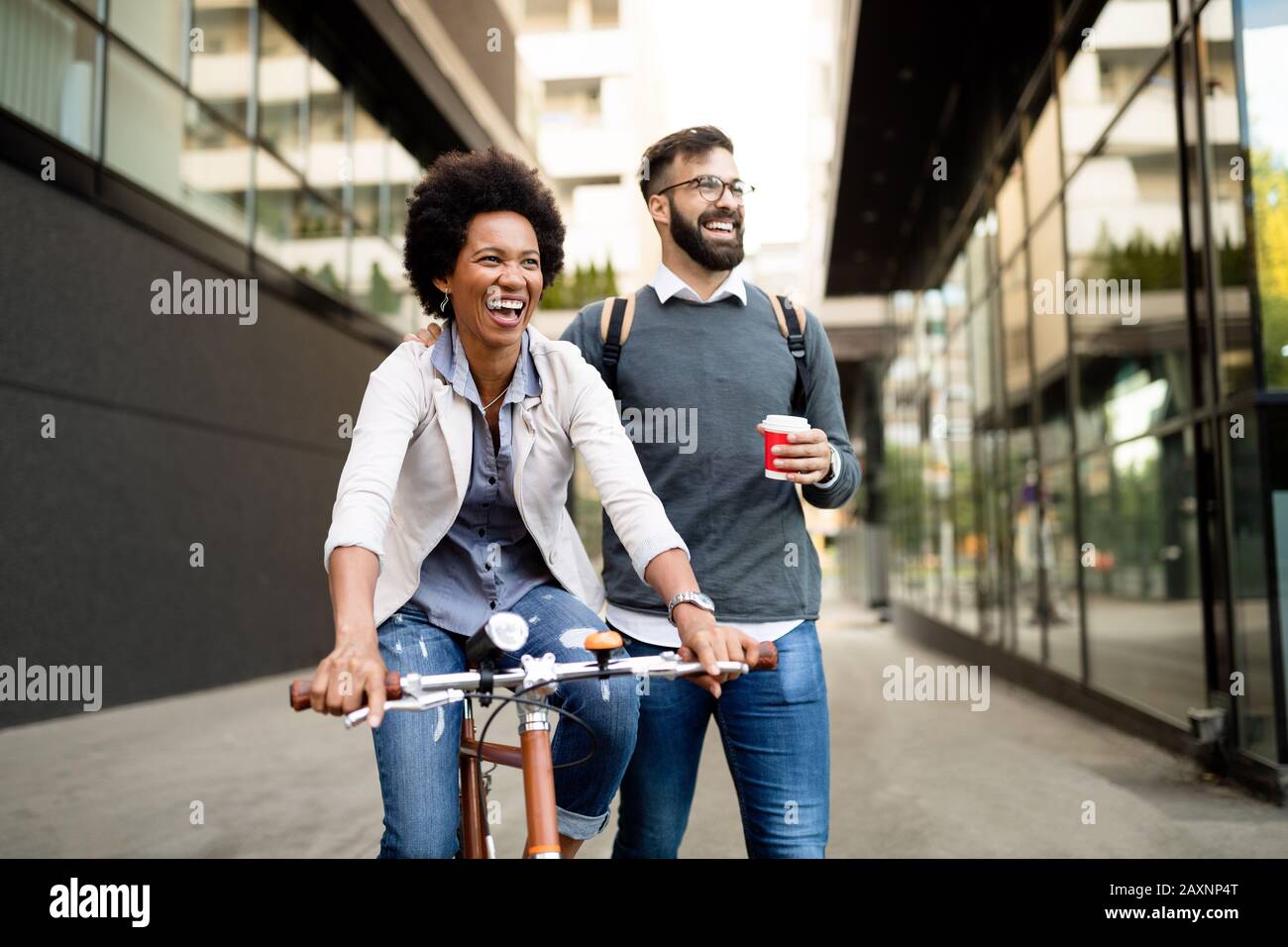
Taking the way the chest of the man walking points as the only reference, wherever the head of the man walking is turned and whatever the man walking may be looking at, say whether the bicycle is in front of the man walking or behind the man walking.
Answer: in front

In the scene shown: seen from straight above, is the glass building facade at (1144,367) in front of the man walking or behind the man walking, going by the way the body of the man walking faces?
behind

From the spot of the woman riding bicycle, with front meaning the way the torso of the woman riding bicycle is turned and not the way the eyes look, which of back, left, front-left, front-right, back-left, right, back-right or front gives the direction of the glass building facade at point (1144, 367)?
back-left

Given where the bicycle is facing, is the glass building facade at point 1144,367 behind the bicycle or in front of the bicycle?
behind

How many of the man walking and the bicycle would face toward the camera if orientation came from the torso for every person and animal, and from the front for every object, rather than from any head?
2

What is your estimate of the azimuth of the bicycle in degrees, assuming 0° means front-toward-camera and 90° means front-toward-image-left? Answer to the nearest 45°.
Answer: approximately 0°

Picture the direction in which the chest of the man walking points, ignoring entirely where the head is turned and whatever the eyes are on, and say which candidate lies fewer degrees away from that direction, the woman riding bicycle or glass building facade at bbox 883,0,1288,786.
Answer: the woman riding bicycle
